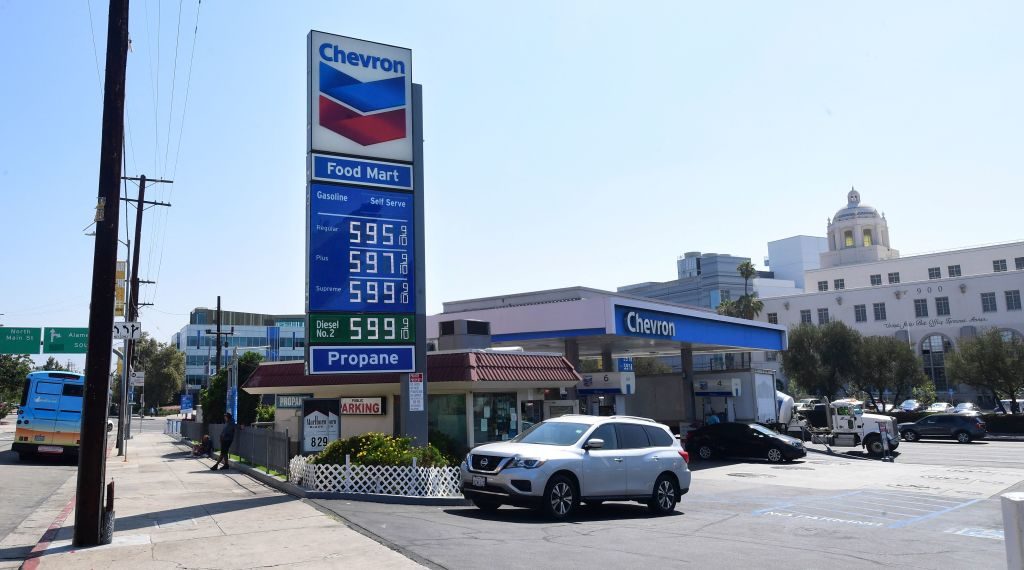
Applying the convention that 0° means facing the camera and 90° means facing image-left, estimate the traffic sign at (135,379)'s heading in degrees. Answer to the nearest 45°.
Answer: approximately 0°

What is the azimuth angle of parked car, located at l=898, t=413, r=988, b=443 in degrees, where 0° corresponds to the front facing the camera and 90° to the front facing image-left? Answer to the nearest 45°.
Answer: approximately 90°

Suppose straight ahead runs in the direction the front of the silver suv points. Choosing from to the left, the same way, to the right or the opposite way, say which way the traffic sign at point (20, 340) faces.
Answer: to the left

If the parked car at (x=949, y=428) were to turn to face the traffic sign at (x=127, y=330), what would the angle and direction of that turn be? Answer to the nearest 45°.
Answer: approximately 45° to its left

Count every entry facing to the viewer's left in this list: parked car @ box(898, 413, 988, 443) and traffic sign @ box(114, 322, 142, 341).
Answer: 1

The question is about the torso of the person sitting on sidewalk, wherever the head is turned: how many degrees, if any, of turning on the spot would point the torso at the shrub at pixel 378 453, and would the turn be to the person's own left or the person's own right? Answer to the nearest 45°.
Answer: approximately 90° to the person's own left

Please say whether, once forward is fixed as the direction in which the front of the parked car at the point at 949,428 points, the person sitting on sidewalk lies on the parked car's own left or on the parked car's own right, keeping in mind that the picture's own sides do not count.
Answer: on the parked car's own left

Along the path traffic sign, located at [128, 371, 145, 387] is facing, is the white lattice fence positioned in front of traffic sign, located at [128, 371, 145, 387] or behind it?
in front
